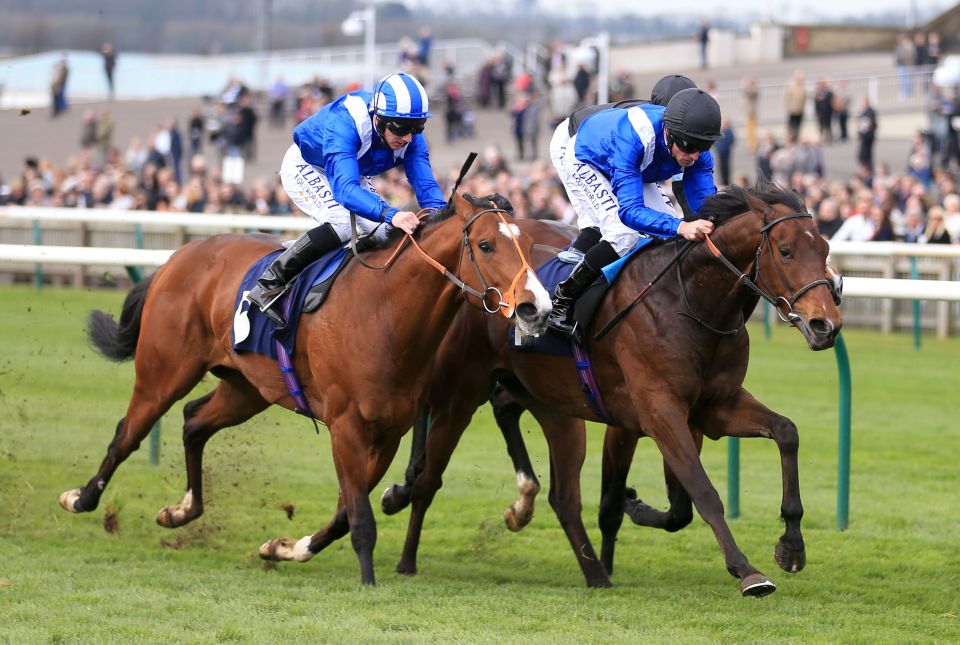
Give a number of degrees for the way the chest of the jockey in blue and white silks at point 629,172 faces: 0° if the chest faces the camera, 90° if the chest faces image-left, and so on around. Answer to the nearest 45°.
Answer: approximately 315°

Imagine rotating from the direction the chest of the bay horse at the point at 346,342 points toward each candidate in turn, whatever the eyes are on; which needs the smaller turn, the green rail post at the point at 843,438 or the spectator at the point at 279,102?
the green rail post

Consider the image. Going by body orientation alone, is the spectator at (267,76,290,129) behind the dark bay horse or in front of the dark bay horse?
behind

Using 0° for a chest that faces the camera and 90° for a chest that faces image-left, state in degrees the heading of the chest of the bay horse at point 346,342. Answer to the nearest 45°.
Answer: approximately 315°

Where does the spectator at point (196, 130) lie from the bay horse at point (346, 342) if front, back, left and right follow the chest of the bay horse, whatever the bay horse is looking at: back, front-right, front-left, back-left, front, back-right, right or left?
back-left

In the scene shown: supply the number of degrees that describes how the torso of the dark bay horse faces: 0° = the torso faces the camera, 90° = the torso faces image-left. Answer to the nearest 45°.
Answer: approximately 315°

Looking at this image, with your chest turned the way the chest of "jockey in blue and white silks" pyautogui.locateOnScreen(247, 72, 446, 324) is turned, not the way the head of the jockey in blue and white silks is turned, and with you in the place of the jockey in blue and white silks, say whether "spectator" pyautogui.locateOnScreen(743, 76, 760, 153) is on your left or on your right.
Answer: on your left

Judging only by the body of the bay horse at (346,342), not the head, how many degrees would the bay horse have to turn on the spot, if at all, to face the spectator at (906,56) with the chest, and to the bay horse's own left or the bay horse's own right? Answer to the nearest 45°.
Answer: approximately 90° to the bay horse's own left

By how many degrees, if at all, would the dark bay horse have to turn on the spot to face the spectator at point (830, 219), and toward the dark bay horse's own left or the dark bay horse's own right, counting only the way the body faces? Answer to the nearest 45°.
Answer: approximately 135° to the dark bay horse's own left

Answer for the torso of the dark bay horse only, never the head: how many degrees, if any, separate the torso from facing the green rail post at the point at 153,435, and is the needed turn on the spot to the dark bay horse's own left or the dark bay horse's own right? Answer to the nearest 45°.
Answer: approximately 180°

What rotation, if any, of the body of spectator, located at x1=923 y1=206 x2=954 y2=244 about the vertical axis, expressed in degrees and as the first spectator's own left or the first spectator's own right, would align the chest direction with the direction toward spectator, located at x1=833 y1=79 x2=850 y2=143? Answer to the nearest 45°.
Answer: approximately 180°

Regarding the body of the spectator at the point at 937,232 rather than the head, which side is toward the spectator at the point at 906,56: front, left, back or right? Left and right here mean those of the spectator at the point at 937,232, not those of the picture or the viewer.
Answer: back
